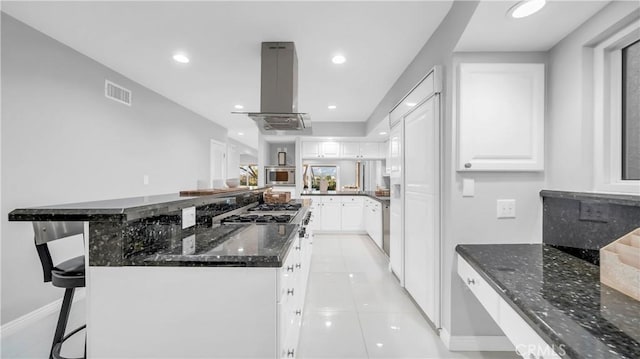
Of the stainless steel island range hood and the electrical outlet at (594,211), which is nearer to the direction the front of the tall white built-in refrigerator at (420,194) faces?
the stainless steel island range hood

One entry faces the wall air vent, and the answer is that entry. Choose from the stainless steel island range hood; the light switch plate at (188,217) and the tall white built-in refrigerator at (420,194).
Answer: the tall white built-in refrigerator

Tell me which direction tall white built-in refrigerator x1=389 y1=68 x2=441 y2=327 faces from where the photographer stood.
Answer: facing to the left of the viewer

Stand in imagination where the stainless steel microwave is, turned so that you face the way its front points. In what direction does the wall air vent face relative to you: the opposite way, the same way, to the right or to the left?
to the left

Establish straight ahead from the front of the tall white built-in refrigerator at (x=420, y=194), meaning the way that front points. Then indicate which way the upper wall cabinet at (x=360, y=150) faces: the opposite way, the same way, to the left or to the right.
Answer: to the left
